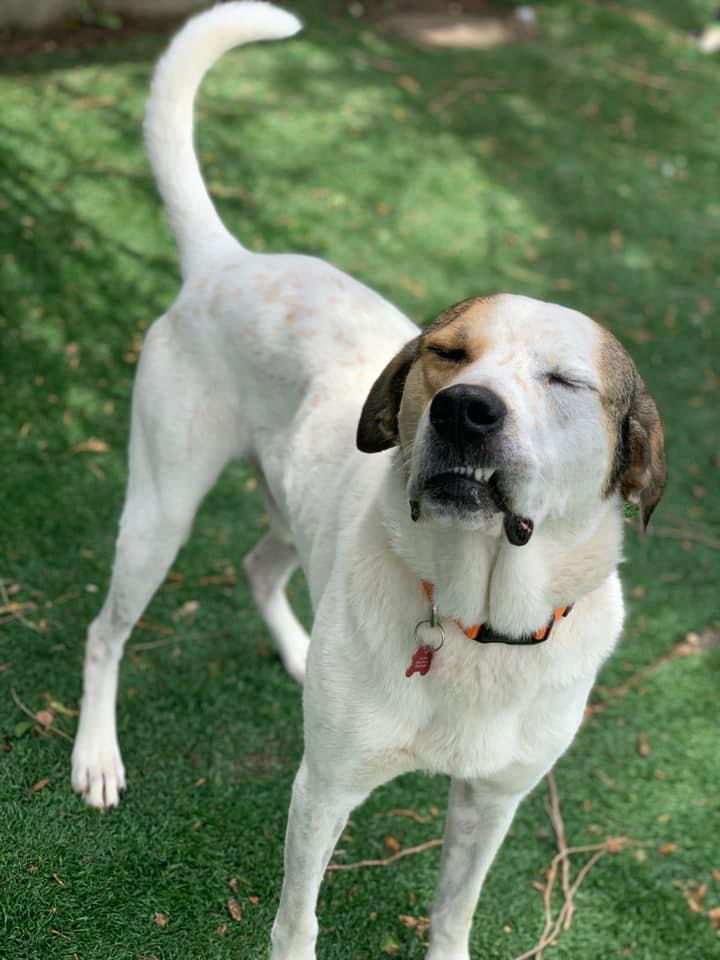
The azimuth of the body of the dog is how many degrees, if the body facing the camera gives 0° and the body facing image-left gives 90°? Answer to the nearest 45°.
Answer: approximately 315°

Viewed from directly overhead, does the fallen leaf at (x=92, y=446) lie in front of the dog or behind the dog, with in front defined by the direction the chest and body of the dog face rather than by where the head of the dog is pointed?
behind

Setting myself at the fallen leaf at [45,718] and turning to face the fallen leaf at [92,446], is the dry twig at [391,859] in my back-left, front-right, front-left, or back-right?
back-right
